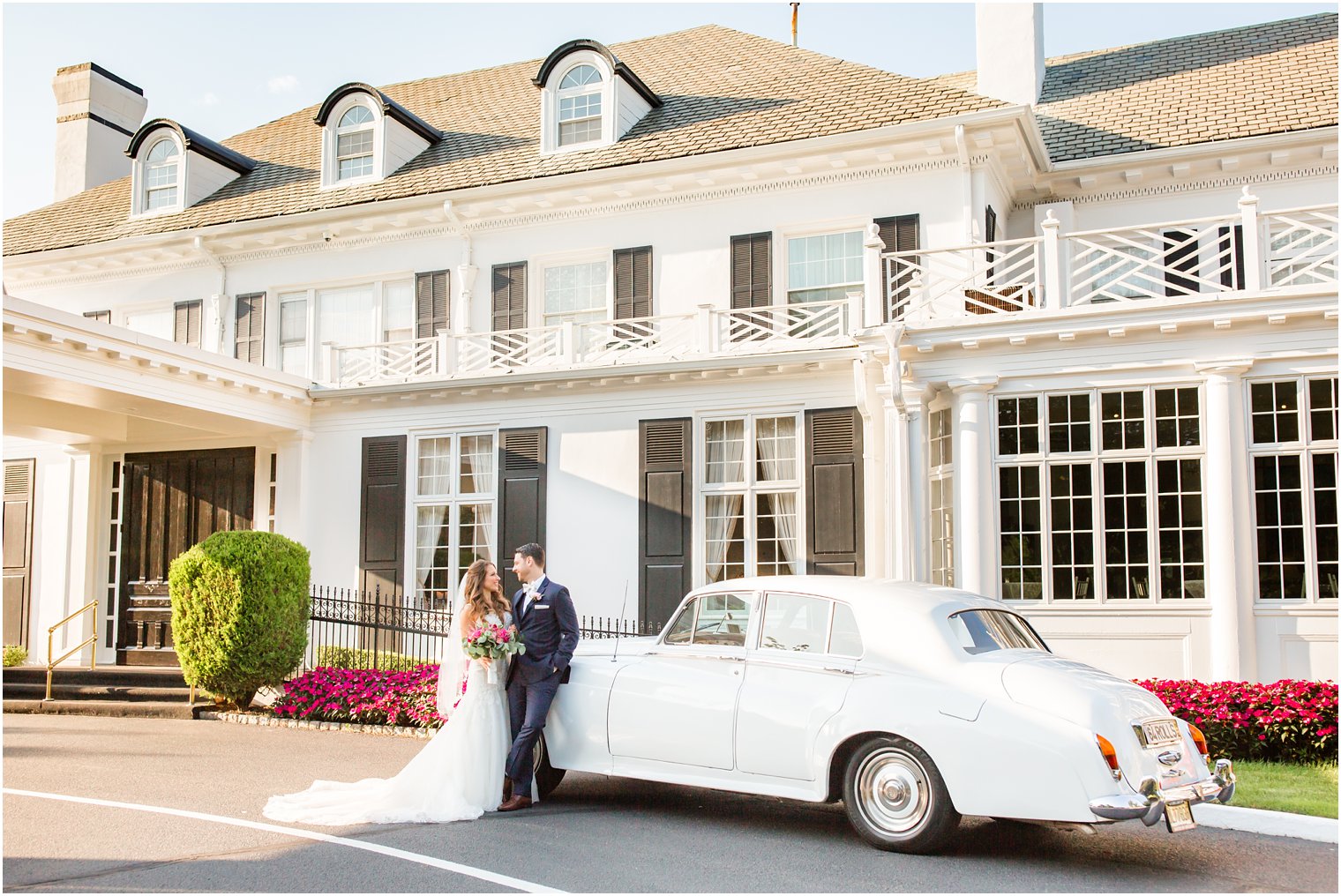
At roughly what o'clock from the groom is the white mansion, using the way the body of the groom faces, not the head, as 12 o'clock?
The white mansion is roughly at 5 o'clock from the groom.

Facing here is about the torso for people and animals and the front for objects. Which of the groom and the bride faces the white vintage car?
the bride

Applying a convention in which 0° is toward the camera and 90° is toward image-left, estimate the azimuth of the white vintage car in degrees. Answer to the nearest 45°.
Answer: approximately 135°

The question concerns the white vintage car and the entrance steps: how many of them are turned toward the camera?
1

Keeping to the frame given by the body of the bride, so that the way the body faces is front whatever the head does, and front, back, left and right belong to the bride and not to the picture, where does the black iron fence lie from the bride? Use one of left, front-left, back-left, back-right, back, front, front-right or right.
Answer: back-left

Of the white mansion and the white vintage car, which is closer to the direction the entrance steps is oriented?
the white vintage car

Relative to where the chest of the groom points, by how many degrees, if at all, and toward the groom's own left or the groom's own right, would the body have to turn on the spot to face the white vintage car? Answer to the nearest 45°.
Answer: approximately 90° to the groom's own left

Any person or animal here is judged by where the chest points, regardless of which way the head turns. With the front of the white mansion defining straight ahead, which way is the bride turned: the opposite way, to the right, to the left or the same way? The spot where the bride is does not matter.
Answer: to the left

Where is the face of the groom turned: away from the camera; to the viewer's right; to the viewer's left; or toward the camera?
to the viewer's left

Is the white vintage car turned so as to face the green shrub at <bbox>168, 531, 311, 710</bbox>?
yes

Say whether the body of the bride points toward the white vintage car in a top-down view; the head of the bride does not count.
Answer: yes
